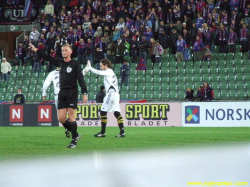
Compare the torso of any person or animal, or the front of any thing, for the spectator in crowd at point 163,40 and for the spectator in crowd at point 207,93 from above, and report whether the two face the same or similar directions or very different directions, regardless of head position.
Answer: same or similar directions

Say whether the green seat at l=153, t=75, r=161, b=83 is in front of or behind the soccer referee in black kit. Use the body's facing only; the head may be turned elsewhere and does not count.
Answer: behind

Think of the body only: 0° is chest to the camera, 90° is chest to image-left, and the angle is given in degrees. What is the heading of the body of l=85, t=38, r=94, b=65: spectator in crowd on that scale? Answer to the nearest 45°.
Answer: approximately 0°

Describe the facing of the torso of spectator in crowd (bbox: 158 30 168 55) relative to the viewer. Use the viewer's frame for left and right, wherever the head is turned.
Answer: facing the viewer

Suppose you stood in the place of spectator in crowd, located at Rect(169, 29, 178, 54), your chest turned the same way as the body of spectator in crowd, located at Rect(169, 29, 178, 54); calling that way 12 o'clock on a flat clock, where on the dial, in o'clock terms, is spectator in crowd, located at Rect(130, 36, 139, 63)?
spectator in crowd, located at Rect(130, 36, 139, 63) is roughly at 3 o'clock from spectator in crowd, located at Rect(169, 29, 178, 54).

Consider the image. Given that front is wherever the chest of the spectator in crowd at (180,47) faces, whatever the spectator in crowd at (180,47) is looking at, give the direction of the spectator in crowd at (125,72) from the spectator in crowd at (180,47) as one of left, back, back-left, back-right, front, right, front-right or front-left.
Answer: right

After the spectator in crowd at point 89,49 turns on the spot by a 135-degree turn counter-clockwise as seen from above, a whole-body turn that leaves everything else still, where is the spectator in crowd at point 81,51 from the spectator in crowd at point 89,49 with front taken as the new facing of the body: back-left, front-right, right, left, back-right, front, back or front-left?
left

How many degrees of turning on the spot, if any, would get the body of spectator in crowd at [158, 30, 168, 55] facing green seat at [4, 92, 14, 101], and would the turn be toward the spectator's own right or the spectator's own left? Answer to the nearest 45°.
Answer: approximately 90° to the spectator's own right

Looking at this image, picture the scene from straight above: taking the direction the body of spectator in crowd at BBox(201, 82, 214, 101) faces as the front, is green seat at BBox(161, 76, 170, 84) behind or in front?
behind

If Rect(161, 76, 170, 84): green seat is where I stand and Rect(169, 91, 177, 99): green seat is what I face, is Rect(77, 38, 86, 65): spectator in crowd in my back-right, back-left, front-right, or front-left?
back-right

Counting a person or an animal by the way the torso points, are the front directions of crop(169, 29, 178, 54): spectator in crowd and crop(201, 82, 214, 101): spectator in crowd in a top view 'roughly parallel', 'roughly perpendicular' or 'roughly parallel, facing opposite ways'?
roughly parallel

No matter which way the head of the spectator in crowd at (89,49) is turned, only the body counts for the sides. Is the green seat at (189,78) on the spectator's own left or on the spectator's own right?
on the spectator's own left

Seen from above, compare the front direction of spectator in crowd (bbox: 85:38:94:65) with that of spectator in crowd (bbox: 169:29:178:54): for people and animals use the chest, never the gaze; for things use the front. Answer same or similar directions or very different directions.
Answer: same or similar directions
